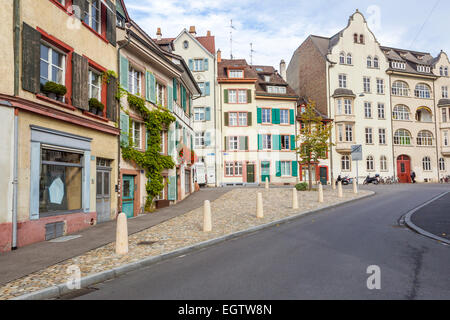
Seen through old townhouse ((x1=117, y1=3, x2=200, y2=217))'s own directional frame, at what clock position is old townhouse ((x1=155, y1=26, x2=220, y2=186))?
old townhouse ((x1=155, y1=26, x2=220, y2=186)) is roughly at 8 o'clock from old townhouse ((x1=117, y1=3, x2=200, y2=217)).

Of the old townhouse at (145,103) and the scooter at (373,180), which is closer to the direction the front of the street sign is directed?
the old townhouse

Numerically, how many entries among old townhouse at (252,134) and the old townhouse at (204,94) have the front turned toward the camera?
2

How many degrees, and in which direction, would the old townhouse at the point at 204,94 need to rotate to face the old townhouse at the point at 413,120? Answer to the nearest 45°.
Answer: approximately 90° to its left

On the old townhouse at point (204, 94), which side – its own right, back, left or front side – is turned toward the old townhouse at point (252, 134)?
left

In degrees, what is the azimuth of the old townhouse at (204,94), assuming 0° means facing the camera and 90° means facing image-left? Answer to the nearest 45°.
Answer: approximately 0°

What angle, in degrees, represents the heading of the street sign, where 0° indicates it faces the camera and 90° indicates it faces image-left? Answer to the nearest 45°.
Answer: approximately 0°

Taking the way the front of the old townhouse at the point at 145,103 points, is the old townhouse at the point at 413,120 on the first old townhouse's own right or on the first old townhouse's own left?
on the first old townhouse's own left

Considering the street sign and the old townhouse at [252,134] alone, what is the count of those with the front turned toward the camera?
2

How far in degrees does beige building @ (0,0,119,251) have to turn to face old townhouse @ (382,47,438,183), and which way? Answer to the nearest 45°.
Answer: approximately 90° to its left

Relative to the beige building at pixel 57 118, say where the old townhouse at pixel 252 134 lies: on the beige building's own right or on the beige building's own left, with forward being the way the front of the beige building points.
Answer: on the beige building's own left
